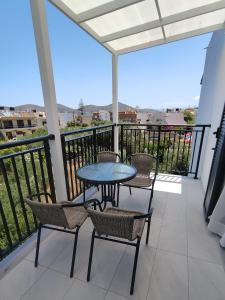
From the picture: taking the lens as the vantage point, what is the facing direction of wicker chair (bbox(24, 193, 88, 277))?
facing away from the viewer and to the right of the viewer

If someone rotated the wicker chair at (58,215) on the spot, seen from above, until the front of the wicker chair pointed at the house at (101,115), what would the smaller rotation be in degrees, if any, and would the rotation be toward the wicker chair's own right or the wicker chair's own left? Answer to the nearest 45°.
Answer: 0° — it already faces it

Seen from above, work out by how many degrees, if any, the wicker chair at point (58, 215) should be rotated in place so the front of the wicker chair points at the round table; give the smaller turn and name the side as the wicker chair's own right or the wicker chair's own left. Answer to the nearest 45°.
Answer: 0° — it already faces it

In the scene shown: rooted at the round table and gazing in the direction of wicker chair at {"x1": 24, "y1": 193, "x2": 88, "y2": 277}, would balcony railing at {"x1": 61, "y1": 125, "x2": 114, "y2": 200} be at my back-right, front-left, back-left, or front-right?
back-right

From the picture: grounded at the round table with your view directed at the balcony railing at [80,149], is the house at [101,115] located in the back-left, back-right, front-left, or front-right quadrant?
front-right

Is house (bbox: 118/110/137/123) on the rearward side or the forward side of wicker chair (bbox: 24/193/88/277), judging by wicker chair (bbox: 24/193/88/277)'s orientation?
on the forward side

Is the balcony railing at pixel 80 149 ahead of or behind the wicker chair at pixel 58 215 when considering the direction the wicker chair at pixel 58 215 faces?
ahead
